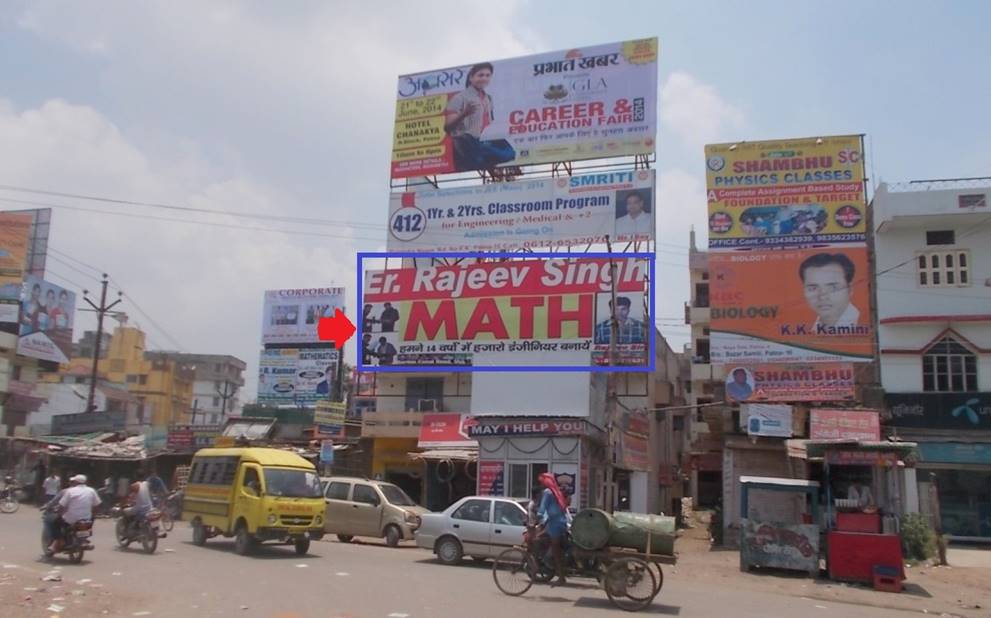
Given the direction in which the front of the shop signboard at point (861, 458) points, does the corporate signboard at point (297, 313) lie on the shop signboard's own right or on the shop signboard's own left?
on the shop signboard's own right

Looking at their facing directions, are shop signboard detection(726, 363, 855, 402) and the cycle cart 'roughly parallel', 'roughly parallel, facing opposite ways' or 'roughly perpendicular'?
roughly perpendicular

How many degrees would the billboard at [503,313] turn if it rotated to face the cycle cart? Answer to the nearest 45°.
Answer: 0° — it already faces it

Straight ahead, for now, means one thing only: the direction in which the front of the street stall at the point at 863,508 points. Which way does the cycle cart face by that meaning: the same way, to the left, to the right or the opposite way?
to the right

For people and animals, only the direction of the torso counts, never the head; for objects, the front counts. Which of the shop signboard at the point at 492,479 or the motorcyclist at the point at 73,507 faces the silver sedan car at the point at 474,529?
the shop signboard

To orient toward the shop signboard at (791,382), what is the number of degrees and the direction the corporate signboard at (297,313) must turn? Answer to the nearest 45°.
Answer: approximately 45° to its left

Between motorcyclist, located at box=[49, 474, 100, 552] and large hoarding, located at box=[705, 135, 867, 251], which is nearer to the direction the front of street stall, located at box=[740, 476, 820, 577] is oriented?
the motorcyclist

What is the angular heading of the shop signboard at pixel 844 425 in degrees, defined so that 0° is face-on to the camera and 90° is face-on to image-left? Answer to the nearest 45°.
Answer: approximately 0°

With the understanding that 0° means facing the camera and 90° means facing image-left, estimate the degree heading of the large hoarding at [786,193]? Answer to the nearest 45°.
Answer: approximately 0°
